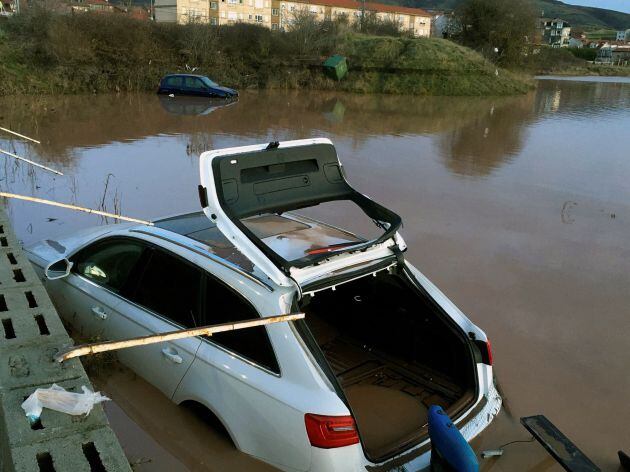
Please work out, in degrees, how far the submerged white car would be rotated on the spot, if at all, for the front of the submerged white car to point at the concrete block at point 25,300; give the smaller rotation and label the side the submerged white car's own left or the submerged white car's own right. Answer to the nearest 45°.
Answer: approximately 45° to the submerged white car's own left

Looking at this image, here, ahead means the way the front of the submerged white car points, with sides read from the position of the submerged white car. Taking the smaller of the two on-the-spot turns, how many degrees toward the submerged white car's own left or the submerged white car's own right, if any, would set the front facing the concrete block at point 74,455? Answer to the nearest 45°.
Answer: approximately 90° to the submerged white car's own left

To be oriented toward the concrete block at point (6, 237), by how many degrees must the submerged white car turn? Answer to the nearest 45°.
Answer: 0° — it already faces it

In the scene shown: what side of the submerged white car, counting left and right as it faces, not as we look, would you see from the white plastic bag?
left

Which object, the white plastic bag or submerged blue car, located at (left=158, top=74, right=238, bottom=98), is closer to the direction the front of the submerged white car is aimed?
the submerged blue car

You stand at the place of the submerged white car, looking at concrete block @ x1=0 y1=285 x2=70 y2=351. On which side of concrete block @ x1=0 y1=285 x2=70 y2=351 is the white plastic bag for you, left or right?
left

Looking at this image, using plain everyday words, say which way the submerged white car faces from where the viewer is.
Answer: facing away from the viewer and to the left of the viewer

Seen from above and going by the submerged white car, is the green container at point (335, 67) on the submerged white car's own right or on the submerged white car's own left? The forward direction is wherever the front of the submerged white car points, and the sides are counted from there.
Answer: on the submerged white car's own right

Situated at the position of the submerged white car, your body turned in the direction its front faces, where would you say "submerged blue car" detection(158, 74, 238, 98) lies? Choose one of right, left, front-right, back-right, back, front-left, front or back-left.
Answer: front-right
